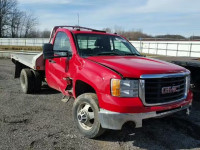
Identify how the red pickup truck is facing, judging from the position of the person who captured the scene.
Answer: facing the viewer and to the right of the viewer
